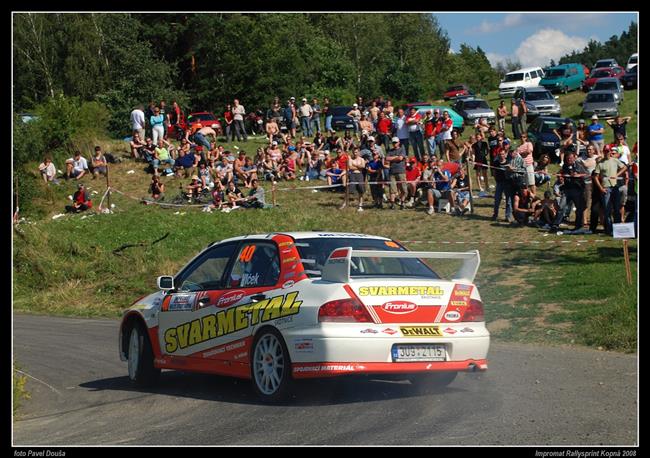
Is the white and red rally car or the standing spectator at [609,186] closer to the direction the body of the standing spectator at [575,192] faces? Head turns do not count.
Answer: the white and red rally car

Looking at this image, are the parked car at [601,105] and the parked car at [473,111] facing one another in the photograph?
no

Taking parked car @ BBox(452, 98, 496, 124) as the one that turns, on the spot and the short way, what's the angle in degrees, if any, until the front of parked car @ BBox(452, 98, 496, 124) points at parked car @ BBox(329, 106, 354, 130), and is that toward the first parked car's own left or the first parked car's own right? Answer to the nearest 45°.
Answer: approximately 135° to the first parked car's own right

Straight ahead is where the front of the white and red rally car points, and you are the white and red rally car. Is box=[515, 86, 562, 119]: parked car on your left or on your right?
on your right

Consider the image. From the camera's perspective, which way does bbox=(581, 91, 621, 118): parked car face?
toward the camera

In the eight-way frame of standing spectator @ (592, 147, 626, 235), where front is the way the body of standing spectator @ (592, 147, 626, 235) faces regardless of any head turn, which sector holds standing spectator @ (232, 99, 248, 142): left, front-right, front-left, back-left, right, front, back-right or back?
back-right

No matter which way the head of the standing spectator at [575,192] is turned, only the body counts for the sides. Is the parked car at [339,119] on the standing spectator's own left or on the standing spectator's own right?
on the standing spectator's own right

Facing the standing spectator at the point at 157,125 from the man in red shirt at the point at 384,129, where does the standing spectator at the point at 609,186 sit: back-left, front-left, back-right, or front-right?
back-left

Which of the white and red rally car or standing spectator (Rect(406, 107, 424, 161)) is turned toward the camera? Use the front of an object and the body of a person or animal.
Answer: the standing spectator

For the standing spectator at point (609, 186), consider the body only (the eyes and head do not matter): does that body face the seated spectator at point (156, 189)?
no

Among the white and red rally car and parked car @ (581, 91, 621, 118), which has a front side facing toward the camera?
the parked car

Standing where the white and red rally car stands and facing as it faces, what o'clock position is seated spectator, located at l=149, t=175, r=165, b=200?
The seated spectator is roughly at 1 o'clock from the white and red rally car.

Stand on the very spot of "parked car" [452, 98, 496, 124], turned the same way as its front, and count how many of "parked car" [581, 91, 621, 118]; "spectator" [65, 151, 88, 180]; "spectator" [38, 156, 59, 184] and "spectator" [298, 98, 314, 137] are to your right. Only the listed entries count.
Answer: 3

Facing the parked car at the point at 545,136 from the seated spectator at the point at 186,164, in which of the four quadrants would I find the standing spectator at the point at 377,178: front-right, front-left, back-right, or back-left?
front-right

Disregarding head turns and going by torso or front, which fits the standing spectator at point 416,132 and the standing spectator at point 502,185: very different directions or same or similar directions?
same or similar directions

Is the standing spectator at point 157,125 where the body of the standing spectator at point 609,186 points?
no

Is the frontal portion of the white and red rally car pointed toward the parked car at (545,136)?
no

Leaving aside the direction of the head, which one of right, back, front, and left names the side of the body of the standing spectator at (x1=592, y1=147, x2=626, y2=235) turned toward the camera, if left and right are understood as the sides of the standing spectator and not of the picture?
front

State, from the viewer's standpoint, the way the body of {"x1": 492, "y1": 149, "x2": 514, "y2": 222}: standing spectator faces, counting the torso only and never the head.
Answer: toward the camera

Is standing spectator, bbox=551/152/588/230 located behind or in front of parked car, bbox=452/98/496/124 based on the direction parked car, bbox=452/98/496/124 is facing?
in front

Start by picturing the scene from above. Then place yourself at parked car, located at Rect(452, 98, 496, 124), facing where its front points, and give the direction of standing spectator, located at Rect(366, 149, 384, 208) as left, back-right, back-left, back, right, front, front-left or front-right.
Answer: front-right
